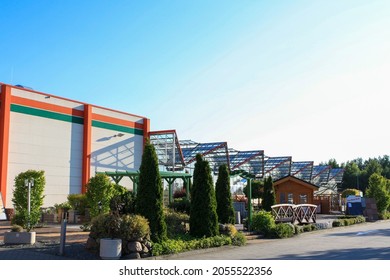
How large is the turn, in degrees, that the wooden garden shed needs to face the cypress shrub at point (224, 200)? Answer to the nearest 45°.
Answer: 0° — it already faces it

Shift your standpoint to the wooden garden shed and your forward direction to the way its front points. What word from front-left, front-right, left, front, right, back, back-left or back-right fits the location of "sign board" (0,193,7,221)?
front-right

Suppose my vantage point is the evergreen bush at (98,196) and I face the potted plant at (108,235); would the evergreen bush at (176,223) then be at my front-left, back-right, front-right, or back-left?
front-left

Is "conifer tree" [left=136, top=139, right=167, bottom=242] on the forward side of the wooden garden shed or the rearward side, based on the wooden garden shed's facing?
on the forward side

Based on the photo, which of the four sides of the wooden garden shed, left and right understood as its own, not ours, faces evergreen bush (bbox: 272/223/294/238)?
front

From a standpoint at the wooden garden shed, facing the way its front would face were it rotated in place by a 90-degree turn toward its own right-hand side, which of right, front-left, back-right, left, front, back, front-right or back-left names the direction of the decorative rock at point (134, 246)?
left

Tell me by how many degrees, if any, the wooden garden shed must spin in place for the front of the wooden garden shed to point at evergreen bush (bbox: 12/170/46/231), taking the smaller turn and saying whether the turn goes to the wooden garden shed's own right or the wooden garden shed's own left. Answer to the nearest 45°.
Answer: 0° — it already faces it

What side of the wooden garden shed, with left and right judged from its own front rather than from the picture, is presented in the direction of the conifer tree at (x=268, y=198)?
right

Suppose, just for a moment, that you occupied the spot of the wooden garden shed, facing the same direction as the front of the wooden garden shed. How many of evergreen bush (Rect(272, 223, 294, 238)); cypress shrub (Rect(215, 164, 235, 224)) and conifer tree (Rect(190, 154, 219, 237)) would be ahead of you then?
3

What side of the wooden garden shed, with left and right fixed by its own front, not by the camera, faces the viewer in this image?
front

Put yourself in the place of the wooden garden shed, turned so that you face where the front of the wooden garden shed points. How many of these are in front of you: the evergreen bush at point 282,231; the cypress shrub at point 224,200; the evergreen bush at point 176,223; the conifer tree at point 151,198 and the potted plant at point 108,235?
5
